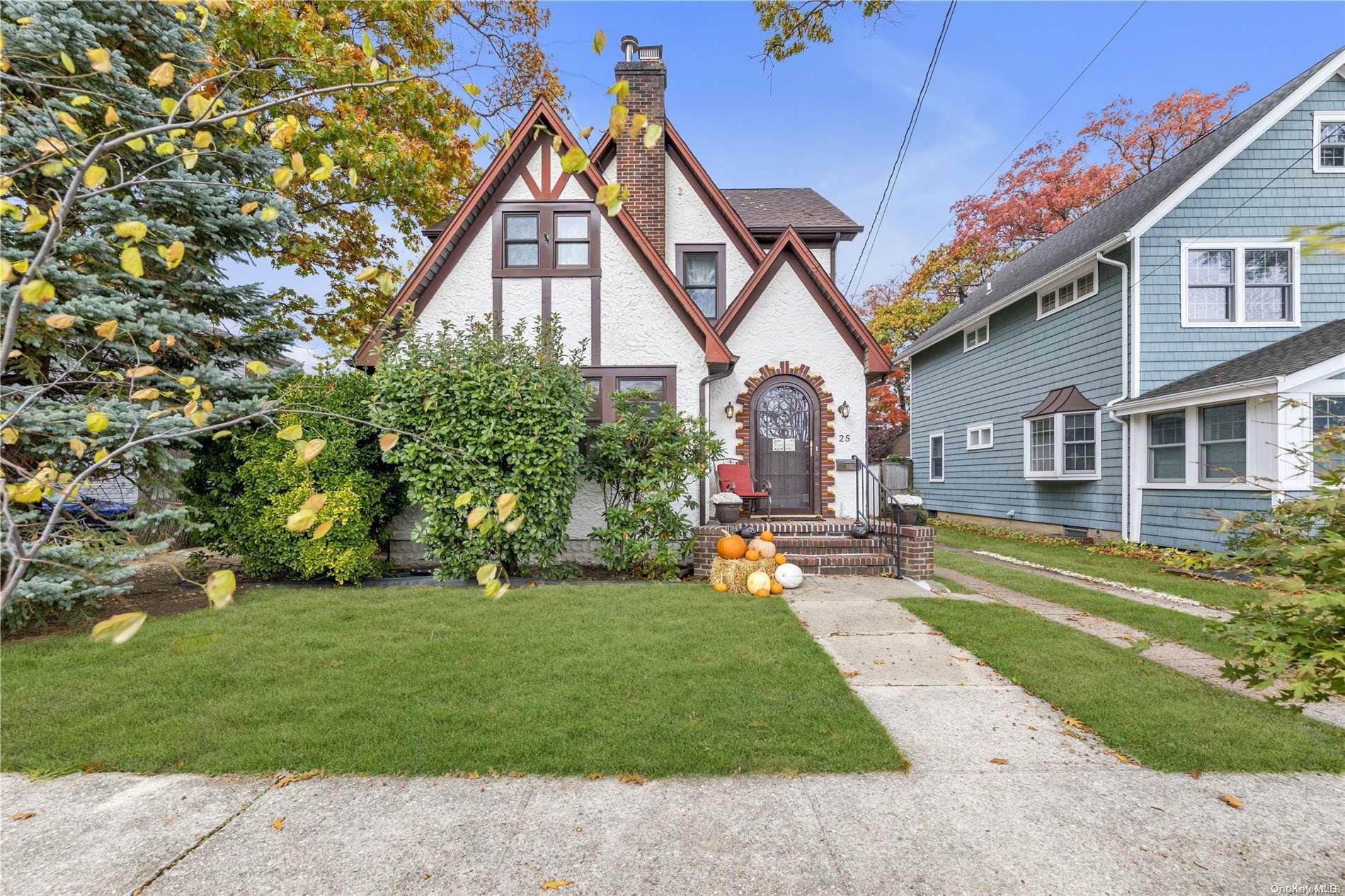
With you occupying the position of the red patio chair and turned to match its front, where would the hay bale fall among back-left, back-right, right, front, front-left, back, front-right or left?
front-right

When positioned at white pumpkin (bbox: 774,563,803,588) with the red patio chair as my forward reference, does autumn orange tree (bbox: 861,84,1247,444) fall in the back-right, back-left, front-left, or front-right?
front-right

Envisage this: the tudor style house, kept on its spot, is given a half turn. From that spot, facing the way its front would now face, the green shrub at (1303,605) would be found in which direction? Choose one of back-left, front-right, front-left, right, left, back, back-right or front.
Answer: back

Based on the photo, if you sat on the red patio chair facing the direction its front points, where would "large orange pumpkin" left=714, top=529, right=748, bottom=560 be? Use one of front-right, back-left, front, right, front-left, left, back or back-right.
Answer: front-right

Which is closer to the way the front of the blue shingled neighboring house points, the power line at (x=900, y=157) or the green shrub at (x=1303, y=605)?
the green shrub

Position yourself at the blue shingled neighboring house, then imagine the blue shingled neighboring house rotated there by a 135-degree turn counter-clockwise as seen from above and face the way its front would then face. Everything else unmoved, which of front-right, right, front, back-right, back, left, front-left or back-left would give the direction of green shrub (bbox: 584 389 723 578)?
back-left

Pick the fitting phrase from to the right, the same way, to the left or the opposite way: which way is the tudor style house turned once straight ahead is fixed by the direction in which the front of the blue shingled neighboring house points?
the same way

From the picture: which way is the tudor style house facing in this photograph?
toward the camera

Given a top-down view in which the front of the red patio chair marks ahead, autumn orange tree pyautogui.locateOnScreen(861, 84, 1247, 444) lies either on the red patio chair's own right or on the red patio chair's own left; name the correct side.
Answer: on the red patio chair's own left

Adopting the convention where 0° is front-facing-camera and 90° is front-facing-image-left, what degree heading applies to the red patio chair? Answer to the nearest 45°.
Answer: approximately 315°

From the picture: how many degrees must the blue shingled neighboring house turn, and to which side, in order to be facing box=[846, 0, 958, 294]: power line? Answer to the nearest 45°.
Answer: approximately 90° to its right

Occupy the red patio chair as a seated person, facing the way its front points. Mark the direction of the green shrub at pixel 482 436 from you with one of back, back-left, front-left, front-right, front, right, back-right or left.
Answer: right

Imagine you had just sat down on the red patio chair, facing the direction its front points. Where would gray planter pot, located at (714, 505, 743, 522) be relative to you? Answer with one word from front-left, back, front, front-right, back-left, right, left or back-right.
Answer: front-right

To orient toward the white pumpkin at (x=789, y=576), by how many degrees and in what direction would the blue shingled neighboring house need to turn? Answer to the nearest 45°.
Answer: approximately 90° to its right

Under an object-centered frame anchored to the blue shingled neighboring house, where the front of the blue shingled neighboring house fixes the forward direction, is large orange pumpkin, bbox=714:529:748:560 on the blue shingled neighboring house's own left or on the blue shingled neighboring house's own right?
on the blue shingled neighboring house's own right
